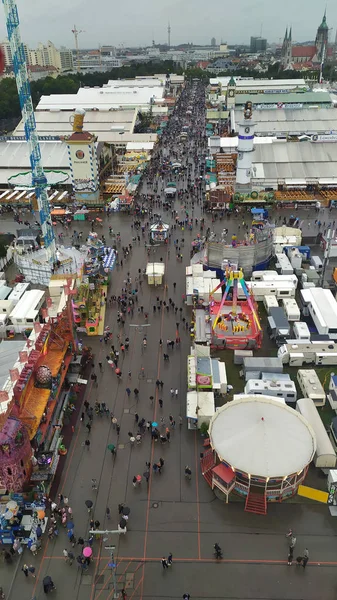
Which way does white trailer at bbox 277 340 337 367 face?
to the viewer's left

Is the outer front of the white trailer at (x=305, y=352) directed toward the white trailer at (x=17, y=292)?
yes

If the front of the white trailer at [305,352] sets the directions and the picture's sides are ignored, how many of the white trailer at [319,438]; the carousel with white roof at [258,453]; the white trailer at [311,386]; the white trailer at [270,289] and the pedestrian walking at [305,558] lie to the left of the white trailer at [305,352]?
4

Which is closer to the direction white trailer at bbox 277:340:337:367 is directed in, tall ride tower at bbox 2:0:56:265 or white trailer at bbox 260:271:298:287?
the tall ride tower

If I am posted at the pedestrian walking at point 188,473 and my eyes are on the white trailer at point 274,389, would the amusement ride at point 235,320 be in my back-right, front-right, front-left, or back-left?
front-left

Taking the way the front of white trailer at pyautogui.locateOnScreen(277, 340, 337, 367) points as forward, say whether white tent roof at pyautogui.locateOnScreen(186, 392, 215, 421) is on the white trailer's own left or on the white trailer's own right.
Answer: on the white trailer's own left

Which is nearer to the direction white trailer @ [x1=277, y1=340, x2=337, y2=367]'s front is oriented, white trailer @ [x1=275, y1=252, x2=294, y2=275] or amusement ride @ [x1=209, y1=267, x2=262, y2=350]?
the amusement ride

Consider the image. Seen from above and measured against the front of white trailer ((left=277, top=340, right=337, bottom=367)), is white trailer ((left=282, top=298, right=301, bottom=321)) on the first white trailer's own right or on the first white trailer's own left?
on the first white trailer's own right

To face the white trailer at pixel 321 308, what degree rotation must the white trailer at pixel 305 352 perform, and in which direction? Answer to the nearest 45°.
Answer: approximately 90° to its right

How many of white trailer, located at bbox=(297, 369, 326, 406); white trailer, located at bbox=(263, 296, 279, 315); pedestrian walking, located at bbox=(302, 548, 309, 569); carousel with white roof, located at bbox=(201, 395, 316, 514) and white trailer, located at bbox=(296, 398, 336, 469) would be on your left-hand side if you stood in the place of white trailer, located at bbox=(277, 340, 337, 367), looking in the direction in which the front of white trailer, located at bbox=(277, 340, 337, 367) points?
4

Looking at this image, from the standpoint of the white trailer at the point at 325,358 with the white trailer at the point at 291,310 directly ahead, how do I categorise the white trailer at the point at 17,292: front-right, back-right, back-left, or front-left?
front-left

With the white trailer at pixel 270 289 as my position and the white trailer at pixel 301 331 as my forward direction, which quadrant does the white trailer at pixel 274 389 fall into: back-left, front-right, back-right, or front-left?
front-right

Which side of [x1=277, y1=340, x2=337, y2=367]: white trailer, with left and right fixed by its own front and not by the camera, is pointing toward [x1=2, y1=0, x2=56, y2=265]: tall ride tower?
front

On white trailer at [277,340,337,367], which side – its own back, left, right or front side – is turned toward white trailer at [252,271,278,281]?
right

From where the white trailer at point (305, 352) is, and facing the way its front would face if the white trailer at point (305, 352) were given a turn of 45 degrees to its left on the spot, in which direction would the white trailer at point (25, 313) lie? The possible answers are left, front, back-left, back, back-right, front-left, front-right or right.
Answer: front-right

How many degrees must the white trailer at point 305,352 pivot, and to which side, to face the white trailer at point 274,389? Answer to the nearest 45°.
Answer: approximately 90° to its left

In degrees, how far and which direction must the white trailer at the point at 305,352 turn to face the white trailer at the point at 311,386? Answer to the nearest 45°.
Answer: approximately 90° to its left

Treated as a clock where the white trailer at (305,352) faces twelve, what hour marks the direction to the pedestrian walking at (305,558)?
The pedestrian walking is roughly at 9 o'clock from the white trailer.
